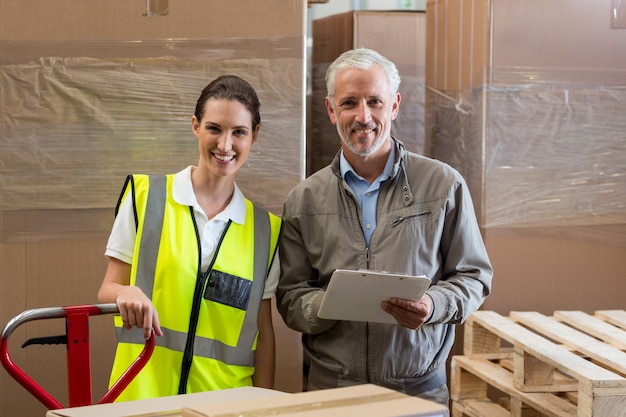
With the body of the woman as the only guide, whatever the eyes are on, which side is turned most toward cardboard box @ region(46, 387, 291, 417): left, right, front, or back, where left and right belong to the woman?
front

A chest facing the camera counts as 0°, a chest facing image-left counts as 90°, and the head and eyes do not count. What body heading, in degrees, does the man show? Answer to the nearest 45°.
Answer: approximately 0°

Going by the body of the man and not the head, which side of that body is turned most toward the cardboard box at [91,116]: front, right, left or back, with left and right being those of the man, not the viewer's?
right

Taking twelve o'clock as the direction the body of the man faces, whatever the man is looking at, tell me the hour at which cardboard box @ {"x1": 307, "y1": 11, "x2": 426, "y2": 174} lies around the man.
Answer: The cardboard box is roughly at 6 o'clock from the man.

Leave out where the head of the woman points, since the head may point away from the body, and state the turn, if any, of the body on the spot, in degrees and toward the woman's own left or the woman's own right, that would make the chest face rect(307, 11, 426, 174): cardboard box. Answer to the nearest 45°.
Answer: approximately 135° to the woman's own left

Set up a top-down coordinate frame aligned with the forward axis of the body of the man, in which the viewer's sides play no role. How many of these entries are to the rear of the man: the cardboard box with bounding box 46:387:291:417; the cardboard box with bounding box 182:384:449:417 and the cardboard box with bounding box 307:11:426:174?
1

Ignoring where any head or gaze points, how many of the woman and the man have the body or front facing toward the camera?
2

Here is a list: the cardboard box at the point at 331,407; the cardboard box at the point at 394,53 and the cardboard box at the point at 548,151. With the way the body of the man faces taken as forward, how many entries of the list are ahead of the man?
1
